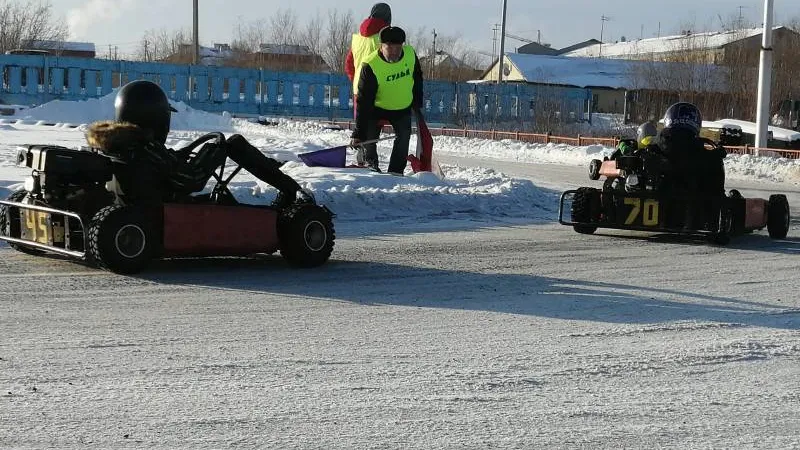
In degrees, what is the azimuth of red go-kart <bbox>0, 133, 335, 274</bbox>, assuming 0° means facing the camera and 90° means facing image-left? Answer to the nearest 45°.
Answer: approximately 225°

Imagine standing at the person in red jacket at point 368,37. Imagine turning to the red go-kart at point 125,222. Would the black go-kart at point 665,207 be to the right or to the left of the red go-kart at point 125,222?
left

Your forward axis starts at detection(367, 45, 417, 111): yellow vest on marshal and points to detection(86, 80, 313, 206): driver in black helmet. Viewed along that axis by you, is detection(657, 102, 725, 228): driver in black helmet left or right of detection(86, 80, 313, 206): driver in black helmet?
left

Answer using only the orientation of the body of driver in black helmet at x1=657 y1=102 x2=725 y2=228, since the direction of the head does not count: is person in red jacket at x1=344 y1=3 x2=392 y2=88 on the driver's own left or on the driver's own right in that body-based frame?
on the driver's own left

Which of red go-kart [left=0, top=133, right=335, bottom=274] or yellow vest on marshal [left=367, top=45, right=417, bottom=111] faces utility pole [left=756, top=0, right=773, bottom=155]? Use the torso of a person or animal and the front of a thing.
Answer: the red go-kart

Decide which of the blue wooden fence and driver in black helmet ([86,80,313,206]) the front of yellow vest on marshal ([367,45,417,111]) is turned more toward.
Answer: the driver in black helmet

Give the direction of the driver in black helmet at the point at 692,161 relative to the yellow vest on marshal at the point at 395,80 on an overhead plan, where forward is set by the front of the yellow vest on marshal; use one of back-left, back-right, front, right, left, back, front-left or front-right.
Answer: front-left

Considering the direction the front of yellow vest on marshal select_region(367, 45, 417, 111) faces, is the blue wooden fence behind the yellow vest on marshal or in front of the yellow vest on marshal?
behind

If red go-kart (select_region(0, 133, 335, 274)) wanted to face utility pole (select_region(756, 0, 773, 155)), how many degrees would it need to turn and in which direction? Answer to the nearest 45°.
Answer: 0° — it already faces it

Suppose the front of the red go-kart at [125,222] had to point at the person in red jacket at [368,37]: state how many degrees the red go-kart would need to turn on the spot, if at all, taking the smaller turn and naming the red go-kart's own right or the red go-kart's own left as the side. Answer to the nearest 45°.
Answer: approximately 45° to the red go-kart's own left

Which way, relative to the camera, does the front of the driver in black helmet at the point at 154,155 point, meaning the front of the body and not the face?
to the viewer's right

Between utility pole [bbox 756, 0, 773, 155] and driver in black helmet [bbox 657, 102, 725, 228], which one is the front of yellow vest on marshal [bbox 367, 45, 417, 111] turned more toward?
the driver in black helmet
